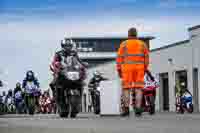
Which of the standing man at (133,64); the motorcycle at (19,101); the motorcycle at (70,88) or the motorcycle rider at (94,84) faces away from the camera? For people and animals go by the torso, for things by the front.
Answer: the standing man

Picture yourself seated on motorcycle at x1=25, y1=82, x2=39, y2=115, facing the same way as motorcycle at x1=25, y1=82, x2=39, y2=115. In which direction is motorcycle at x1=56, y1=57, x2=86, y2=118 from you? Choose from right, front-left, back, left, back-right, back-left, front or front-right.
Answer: front

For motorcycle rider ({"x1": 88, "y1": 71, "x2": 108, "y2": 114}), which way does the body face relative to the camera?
toward the camera

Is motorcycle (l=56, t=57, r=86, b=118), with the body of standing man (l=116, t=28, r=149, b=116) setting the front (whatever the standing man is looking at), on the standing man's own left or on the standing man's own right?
on the standing man's own left

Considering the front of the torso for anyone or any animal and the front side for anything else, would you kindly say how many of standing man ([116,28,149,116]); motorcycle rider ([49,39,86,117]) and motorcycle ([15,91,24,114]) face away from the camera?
1

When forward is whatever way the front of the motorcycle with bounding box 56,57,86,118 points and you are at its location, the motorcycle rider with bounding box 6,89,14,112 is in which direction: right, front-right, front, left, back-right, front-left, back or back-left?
back

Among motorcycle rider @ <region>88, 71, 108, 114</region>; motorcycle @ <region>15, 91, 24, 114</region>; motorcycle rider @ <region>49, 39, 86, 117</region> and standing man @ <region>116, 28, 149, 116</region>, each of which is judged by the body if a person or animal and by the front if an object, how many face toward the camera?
3

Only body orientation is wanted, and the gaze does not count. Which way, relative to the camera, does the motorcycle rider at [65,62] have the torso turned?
toward the camera

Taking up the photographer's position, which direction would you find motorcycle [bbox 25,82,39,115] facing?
facing the viewer

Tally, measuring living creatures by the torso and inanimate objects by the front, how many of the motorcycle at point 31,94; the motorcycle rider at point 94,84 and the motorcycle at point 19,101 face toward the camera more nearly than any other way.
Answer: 3

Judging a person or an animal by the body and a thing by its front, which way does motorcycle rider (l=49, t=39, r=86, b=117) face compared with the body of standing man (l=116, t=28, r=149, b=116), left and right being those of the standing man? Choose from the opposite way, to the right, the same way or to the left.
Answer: the opposite way

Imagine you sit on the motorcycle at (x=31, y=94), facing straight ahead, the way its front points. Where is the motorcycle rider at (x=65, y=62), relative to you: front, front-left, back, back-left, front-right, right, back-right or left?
front

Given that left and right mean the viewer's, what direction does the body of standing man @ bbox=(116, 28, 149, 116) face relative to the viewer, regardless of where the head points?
facing away from the viewer
